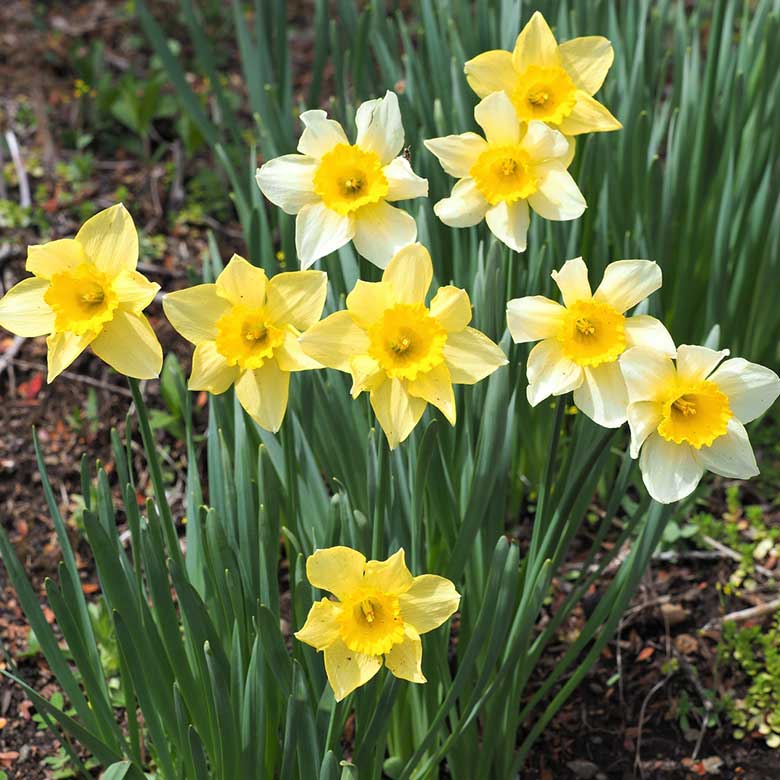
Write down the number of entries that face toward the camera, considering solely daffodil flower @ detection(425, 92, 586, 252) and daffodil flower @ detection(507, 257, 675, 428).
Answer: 2

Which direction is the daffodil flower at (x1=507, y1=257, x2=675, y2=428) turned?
toward the camera

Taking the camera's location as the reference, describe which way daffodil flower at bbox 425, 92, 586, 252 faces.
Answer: facing the viewer

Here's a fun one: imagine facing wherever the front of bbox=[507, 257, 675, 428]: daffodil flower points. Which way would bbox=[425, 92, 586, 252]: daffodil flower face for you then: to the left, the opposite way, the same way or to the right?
the same way

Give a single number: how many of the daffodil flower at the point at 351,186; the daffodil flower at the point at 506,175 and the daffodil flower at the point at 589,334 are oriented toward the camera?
3

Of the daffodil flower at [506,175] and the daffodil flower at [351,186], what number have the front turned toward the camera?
2

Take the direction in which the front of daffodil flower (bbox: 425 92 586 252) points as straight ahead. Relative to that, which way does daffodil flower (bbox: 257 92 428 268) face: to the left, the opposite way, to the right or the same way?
the same way

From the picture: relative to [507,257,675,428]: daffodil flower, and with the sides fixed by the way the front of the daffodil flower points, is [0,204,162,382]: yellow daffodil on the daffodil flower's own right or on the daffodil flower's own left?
on the daffodil flower's own right

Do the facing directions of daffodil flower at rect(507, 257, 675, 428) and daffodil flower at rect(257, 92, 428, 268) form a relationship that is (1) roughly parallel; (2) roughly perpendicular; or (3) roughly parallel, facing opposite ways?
roughly parallel

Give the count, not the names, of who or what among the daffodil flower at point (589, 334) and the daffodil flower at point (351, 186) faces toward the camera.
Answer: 2
